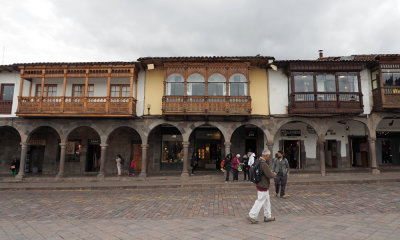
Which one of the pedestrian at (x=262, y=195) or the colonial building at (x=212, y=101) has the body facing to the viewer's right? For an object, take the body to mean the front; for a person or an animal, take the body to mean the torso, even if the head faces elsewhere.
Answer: the pedestrian

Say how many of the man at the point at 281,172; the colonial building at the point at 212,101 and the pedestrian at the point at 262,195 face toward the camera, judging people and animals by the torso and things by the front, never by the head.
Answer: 2

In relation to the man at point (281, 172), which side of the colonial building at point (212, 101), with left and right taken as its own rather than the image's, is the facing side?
front

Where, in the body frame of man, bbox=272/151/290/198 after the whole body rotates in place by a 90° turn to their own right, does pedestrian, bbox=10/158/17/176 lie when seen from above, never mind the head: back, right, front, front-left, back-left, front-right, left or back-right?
front

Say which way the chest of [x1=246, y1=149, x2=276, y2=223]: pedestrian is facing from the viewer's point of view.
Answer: to the viewer's right

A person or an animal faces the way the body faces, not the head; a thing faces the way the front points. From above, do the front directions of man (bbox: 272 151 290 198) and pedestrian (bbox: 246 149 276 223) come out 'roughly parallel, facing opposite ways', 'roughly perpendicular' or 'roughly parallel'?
roughly perpendicular

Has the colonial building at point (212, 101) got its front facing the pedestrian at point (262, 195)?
yes

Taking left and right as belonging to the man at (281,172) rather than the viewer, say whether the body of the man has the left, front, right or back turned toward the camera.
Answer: front

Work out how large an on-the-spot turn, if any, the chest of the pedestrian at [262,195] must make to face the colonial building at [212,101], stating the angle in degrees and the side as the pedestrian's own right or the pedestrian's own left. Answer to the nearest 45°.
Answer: approximately 90° to the pedestrian's own left

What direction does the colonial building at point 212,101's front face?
toward the camera

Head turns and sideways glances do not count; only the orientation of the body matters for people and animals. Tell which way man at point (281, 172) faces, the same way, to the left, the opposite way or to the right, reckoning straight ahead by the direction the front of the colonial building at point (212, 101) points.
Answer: the same way
